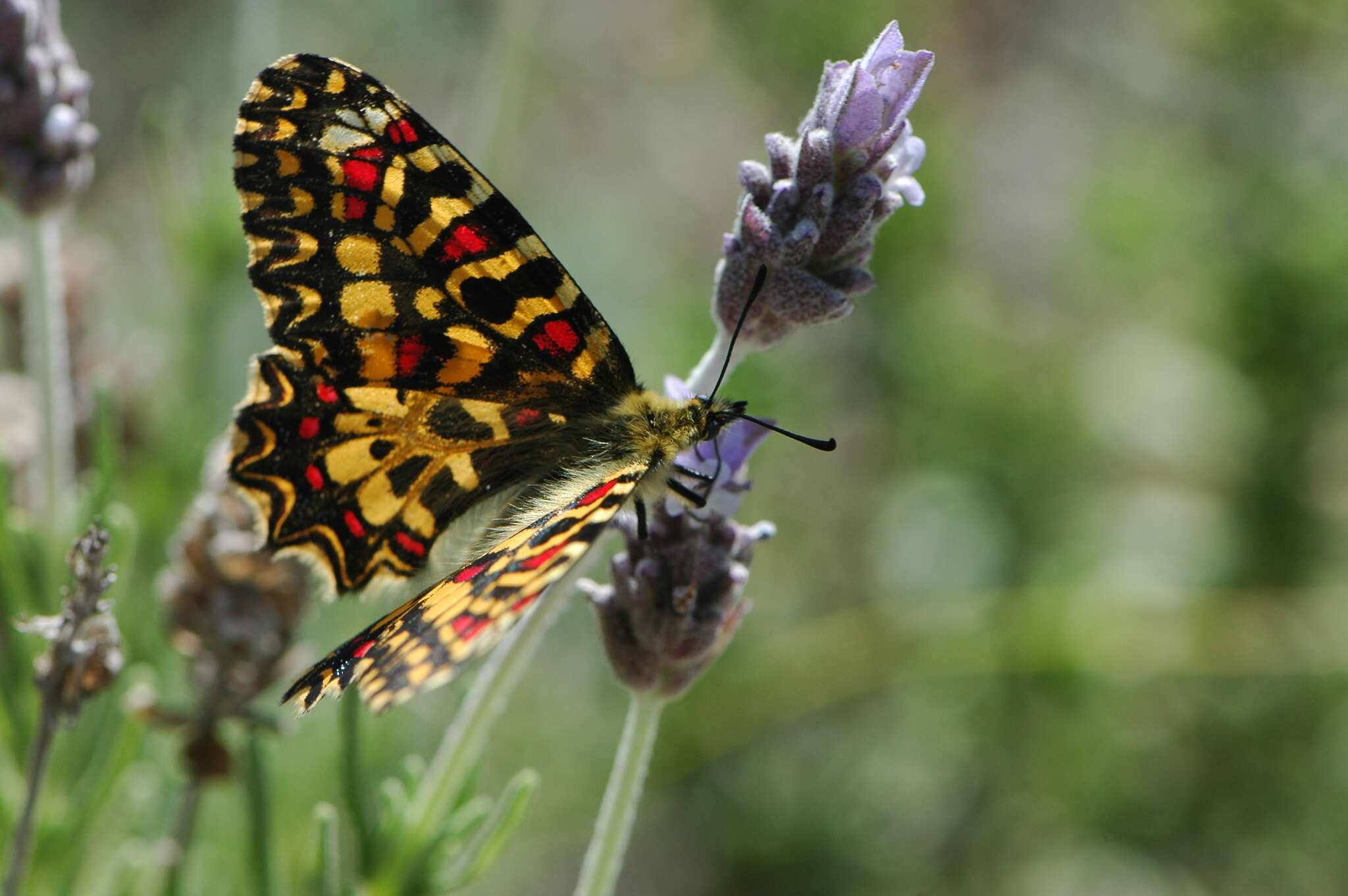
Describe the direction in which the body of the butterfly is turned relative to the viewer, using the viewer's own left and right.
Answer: facing to the right of the viewer
